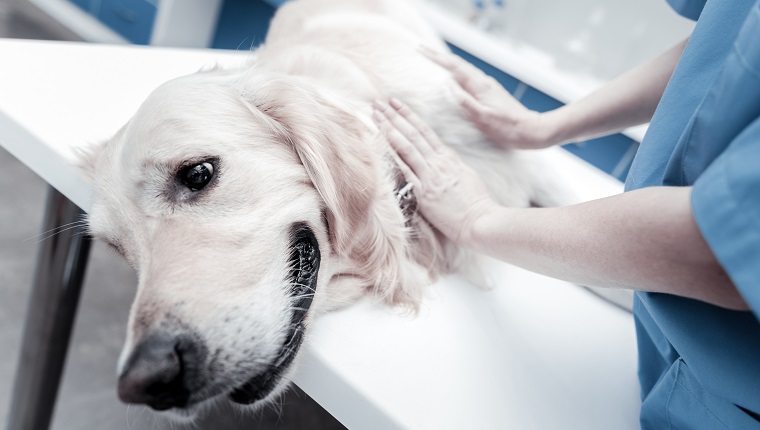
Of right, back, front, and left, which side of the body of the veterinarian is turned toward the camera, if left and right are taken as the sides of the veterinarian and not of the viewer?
left

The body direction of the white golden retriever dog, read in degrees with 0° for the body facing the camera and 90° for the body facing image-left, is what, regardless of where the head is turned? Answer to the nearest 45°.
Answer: approximately 45°
